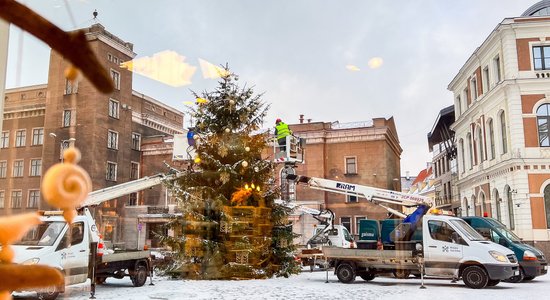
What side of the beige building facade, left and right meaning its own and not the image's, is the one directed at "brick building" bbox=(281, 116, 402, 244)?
right

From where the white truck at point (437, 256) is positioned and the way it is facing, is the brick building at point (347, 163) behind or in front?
behind

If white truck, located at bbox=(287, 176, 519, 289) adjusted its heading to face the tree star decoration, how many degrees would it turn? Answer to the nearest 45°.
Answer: approximately 135° to its right

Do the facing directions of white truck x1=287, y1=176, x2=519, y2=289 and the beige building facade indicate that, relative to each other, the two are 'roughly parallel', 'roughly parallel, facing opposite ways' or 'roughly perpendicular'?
roughly perpendicular

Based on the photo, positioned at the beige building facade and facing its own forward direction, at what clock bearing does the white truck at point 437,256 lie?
The white truck is roughly at 11 o'clock from the beige building facade.

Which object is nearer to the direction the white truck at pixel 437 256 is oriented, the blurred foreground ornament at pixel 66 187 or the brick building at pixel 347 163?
the blurred foreground ornament

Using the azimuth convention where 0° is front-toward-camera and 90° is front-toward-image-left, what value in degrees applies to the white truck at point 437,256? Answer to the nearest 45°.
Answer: approximately 315°

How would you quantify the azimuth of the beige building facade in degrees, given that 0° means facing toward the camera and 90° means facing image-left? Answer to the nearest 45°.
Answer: approximately 45°
